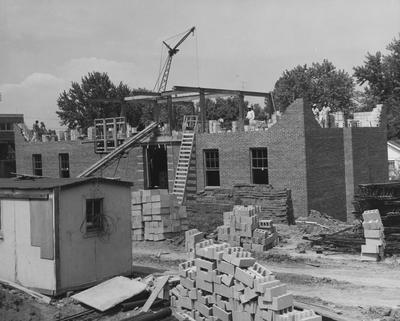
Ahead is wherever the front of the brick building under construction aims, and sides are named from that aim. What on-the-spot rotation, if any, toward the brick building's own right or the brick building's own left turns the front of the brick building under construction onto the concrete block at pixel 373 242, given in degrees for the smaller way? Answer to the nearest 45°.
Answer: approximately 45° to the brick building's own left

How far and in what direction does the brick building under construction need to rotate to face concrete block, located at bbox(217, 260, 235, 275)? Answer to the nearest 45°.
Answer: approximately 45° to its left

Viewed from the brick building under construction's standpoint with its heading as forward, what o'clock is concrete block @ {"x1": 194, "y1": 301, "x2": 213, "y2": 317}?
The concrete block is roughly at 11 o'clock from the brick building under construction.

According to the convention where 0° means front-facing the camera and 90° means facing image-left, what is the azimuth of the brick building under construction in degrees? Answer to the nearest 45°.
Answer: approximately 45°

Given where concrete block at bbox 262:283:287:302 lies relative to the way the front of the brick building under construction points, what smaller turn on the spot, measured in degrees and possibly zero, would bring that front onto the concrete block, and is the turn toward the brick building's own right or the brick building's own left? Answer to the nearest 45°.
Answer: approximately 45° to the brick building's own left

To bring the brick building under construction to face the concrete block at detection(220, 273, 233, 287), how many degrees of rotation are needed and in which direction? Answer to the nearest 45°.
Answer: approximately 45° to its left

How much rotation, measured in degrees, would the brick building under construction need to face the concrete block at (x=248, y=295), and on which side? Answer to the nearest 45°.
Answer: approximately 45° to its left

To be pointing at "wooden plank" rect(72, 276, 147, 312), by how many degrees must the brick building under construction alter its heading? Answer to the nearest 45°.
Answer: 0° — it already faces it

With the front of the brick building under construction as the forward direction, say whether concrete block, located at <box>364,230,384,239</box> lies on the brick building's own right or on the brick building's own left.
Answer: on the brick building's own left

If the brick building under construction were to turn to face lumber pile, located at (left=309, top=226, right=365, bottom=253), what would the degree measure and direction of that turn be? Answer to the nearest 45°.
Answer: approximately 45° to its left
